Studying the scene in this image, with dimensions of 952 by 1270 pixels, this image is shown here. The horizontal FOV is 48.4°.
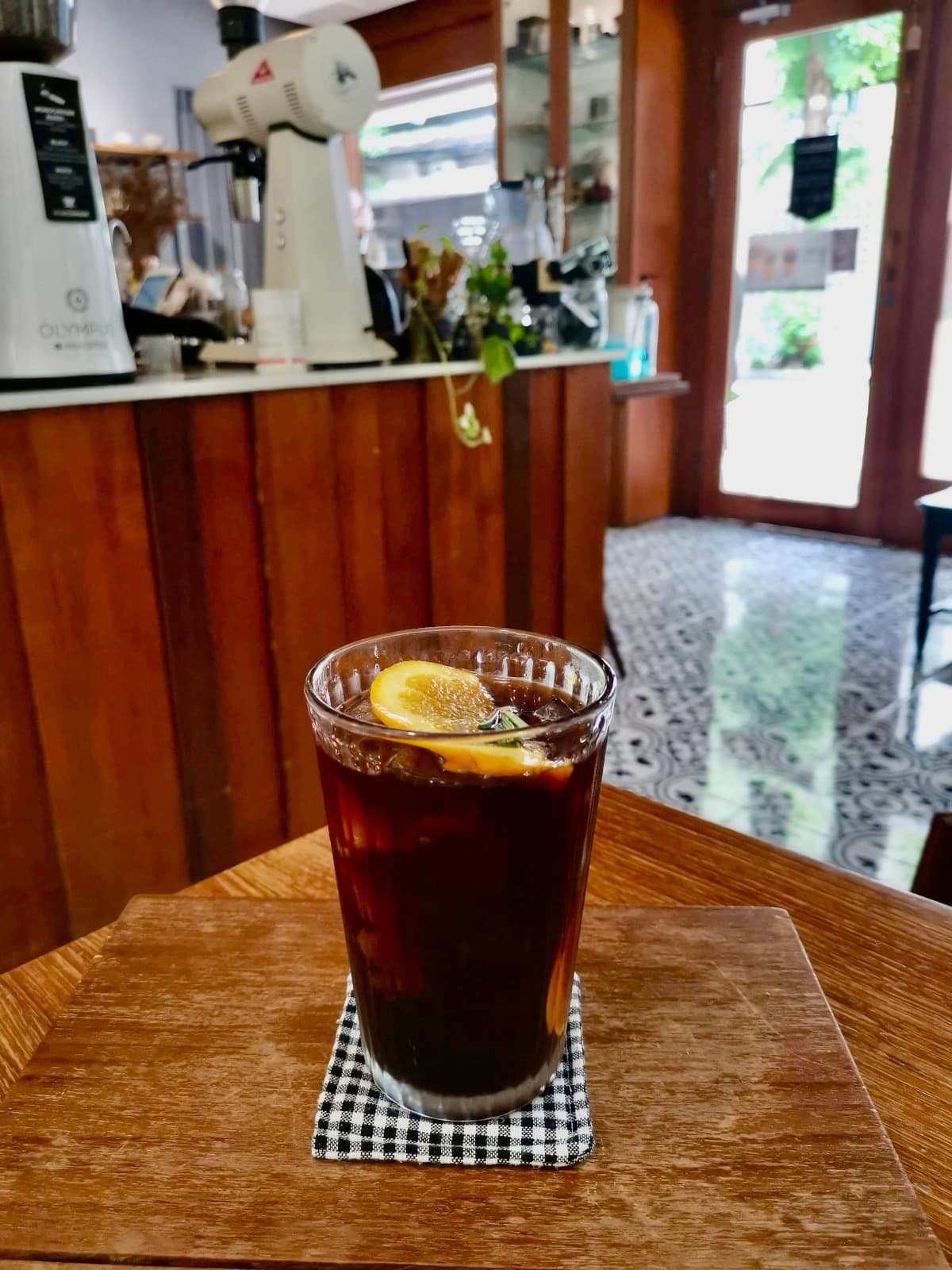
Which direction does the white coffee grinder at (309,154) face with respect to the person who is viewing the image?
facing away from the viewer and to the left of the viewer

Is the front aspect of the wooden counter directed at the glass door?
no

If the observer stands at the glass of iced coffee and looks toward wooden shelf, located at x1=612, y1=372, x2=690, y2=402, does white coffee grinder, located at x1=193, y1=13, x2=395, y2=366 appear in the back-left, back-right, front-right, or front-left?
front-left

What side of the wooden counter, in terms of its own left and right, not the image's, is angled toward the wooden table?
front

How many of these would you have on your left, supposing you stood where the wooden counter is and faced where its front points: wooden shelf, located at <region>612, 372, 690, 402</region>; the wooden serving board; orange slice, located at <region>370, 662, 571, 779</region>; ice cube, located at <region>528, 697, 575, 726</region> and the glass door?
2

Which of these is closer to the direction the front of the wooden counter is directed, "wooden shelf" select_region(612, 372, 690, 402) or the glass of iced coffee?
the glass of iced coffee

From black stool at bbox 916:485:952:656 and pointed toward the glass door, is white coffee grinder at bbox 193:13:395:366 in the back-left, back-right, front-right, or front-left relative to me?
back-left

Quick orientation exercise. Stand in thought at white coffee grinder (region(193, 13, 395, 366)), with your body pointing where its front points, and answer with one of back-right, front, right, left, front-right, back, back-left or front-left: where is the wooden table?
back-left

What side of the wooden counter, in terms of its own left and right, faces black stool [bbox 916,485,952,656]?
left

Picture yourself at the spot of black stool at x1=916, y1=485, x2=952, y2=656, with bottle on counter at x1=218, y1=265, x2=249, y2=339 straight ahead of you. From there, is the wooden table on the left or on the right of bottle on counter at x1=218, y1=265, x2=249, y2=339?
left

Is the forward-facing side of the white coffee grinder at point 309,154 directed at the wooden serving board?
no

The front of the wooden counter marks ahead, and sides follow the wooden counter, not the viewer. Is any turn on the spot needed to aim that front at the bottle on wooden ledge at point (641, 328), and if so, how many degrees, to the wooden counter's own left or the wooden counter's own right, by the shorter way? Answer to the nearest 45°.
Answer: approximately 90° to the wooden counter's own left

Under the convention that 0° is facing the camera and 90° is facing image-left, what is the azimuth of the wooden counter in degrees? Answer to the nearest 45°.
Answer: approximately 315°

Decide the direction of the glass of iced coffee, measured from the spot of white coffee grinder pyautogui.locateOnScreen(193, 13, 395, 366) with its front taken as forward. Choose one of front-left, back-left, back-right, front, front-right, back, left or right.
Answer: back-left
